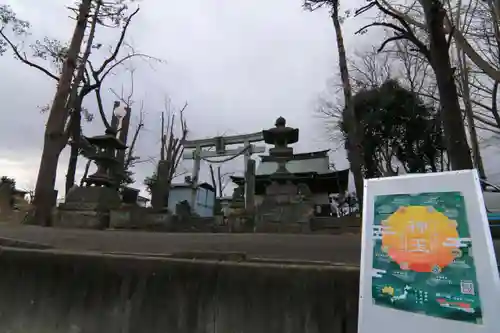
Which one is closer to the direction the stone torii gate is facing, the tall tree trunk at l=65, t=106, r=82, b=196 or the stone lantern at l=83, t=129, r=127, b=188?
the stone lantern

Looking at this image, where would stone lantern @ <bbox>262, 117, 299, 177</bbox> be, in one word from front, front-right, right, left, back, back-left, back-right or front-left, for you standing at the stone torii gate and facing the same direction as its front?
front

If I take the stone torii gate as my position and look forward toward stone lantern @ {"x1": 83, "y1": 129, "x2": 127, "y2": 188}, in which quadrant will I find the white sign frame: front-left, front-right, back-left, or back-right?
front-left

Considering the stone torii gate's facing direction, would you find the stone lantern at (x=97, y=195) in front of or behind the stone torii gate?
in front

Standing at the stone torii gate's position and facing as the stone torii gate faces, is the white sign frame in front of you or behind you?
in front

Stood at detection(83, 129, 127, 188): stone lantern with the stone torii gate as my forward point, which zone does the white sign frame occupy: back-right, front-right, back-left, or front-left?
back-right

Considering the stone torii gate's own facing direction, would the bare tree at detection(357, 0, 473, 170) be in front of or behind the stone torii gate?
in front

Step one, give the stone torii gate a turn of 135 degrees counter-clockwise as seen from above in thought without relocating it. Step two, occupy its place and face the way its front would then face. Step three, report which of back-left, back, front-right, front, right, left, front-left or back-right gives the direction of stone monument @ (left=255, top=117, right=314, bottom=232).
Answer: back-right

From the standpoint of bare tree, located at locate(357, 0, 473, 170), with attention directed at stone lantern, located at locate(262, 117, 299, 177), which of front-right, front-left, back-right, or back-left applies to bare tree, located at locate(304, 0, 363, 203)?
front-right

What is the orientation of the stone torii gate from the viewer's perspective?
toward the camera

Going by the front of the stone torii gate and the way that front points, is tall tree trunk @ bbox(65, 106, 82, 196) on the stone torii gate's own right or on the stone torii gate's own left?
on the stone torii gate's own right
